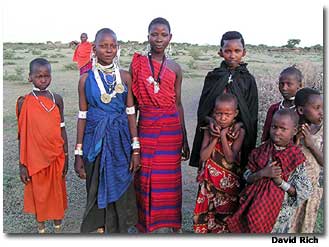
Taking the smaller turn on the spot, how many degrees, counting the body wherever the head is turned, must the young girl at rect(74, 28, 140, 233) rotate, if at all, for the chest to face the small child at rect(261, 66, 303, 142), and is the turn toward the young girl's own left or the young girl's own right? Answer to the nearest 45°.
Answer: approximately 90° to the young girl's own left

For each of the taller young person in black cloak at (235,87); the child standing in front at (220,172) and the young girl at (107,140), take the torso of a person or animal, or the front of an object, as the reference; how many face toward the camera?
3

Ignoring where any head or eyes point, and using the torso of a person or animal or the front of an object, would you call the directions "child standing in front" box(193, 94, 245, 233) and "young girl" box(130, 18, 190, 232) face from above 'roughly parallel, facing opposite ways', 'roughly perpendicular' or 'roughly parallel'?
roughly parallel

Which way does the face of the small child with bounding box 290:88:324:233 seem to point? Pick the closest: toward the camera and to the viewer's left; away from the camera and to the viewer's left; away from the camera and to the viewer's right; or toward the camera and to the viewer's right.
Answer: toward the camera and to the viewer's right

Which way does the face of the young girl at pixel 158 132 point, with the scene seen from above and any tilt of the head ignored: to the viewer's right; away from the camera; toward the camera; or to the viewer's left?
toward the camera

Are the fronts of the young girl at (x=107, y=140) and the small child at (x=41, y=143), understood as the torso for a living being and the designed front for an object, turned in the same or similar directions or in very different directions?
same or similar directions

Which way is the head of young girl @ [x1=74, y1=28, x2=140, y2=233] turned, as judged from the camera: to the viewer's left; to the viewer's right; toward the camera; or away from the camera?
toward the camera

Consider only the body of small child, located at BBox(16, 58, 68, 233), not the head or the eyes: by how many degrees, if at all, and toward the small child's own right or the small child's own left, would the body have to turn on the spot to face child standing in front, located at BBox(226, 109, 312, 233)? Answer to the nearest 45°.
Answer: approximately 45° to the small child's own left

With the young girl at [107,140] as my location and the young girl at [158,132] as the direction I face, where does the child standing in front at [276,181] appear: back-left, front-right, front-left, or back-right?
front-right

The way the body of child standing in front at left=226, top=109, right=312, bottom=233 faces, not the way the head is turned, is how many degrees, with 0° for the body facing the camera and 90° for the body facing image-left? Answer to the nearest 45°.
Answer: approximately 45°

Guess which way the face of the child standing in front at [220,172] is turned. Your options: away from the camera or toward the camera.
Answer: toward the camera

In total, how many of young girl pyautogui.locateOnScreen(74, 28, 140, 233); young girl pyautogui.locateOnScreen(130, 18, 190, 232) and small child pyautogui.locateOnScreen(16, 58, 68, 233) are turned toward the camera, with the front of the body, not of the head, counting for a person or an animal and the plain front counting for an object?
3

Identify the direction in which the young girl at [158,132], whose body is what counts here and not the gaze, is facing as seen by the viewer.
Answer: toward the camera

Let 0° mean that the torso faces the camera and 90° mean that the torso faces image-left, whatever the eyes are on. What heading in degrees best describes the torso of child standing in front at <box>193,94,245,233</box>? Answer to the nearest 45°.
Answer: approximately 0°

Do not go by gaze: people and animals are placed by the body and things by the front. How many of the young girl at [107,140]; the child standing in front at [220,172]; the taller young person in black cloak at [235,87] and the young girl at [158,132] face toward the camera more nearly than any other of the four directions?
4
